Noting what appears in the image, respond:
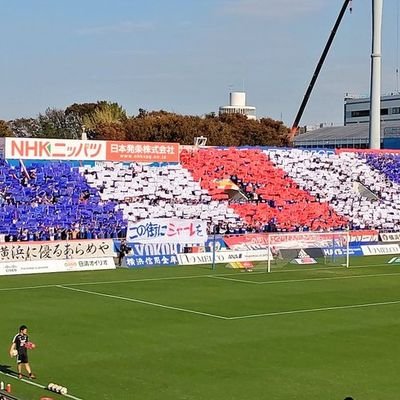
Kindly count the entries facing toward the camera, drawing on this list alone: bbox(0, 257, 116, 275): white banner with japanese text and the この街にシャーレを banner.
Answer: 2

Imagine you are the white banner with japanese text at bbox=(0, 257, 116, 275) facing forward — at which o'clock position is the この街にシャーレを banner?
The この街にシャーレを banner is roughly at 8 o'clock from the white banner with japanese text.

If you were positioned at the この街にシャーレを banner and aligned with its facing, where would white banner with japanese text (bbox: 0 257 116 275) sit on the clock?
The white banner with japanese text is roughly at 2 o'clock from the この街にシャーレを banner.

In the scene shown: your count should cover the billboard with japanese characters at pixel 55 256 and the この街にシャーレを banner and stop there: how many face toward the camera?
2

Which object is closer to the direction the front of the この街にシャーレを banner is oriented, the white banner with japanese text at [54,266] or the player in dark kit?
the player in dark kit

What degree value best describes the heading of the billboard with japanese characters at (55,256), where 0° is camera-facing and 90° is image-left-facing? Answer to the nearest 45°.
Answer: approximately 0°

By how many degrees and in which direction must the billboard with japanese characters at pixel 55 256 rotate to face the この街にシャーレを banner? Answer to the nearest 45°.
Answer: approximately 135° to its left

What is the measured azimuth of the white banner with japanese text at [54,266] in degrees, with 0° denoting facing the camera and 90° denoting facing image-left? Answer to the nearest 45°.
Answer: approximately 0°

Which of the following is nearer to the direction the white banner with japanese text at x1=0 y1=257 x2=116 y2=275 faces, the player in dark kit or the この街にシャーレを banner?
the player in dark kit
